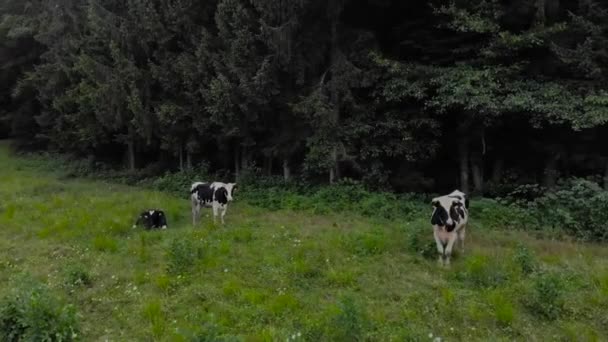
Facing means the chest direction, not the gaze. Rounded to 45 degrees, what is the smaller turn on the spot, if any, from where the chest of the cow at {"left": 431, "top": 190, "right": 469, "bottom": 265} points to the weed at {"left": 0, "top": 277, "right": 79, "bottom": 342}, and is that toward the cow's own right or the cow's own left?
0° — it already faces it

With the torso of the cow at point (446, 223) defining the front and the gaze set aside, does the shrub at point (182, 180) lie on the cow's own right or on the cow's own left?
on the cow's own right

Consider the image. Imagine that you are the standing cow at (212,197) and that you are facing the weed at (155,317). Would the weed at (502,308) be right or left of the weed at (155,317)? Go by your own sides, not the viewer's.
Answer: left

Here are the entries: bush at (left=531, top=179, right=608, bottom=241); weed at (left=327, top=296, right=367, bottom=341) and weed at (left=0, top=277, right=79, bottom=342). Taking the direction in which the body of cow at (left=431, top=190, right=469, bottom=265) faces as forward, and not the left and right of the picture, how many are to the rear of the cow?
1

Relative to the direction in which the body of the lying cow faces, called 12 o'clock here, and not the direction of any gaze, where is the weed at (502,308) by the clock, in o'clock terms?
The weed is roughly at 11 o'clock from the lying cow.

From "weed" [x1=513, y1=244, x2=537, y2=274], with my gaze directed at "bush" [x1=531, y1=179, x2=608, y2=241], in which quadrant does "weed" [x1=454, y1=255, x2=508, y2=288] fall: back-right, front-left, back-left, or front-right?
back-left

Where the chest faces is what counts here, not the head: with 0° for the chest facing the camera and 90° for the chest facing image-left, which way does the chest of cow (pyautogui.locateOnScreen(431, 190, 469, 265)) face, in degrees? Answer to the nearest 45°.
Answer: approximately 45°

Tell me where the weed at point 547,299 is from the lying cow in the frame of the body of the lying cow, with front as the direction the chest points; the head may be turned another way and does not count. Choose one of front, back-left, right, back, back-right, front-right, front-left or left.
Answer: front-left

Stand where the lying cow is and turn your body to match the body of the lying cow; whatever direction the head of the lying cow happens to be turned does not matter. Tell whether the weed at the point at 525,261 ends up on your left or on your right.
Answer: on your left
